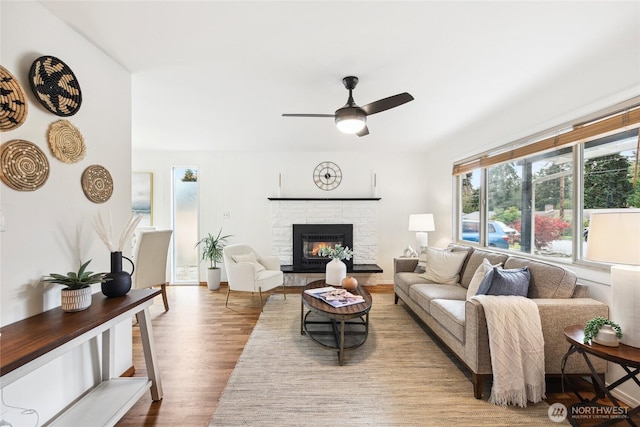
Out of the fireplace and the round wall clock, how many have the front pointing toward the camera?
2

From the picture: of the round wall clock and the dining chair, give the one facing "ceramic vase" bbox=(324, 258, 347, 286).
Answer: the round wall clock

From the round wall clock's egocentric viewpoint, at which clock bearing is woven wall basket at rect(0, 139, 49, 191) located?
The woven wall basket is roughly at 1 o'clock from the round wall clock.

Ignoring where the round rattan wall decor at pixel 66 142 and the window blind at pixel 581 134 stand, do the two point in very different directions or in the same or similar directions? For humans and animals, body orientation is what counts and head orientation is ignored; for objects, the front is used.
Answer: very different directions

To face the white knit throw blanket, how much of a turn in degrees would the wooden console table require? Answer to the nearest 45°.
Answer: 0° — it already faces it

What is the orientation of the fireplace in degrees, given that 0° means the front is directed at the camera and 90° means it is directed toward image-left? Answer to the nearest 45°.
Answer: approximately 0°

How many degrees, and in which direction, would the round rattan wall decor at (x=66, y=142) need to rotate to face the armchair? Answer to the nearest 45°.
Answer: approximately 90° to its left

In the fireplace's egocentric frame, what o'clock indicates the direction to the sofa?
The sofa is roughly at 11 o'clock from the fireplace.

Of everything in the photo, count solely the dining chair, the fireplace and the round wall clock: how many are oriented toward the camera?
2

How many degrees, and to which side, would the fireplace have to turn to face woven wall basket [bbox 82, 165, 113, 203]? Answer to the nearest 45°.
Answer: approximately 45° to its right

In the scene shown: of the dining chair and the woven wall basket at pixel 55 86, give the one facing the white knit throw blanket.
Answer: the woven wall basket

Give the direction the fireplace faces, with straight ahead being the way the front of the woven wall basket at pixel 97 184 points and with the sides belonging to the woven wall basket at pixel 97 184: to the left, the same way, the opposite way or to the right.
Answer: to the right
